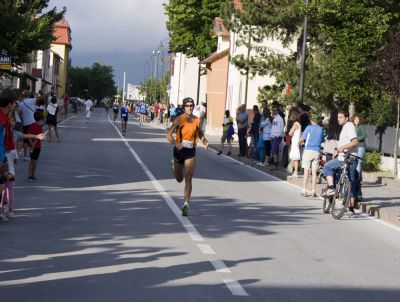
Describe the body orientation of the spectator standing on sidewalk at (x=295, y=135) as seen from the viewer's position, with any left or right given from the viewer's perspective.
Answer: facing to the left of the viewer

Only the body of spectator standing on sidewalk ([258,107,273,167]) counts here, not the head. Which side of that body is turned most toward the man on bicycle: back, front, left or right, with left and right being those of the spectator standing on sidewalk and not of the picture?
left

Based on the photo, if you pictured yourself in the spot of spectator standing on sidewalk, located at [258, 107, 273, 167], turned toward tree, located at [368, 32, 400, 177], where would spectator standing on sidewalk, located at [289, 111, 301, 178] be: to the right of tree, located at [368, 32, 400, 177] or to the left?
right

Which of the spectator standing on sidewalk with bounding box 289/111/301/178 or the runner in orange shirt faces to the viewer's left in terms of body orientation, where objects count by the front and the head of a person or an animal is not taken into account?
the spectator standing on sidewalk

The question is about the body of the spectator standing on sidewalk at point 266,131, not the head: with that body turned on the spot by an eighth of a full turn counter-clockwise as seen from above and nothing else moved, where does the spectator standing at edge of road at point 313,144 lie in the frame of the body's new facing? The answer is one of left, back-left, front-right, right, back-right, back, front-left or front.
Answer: front-left

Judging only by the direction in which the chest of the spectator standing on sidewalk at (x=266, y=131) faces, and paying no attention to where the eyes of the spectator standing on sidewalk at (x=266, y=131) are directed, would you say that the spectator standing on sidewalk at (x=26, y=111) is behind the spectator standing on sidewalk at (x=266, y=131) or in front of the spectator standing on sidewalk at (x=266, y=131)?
in front

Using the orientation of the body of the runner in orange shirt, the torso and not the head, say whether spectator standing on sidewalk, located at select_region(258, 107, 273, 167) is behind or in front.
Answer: behind

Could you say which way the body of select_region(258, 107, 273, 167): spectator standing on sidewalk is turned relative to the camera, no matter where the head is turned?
to the viewer's left

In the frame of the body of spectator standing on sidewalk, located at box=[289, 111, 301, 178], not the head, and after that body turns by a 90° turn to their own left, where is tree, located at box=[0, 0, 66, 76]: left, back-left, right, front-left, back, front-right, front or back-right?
back-right

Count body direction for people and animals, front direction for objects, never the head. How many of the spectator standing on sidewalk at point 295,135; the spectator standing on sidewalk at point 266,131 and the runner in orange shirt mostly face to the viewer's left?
2

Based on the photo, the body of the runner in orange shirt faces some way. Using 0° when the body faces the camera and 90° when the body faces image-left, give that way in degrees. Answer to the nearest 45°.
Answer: approximately 0°
